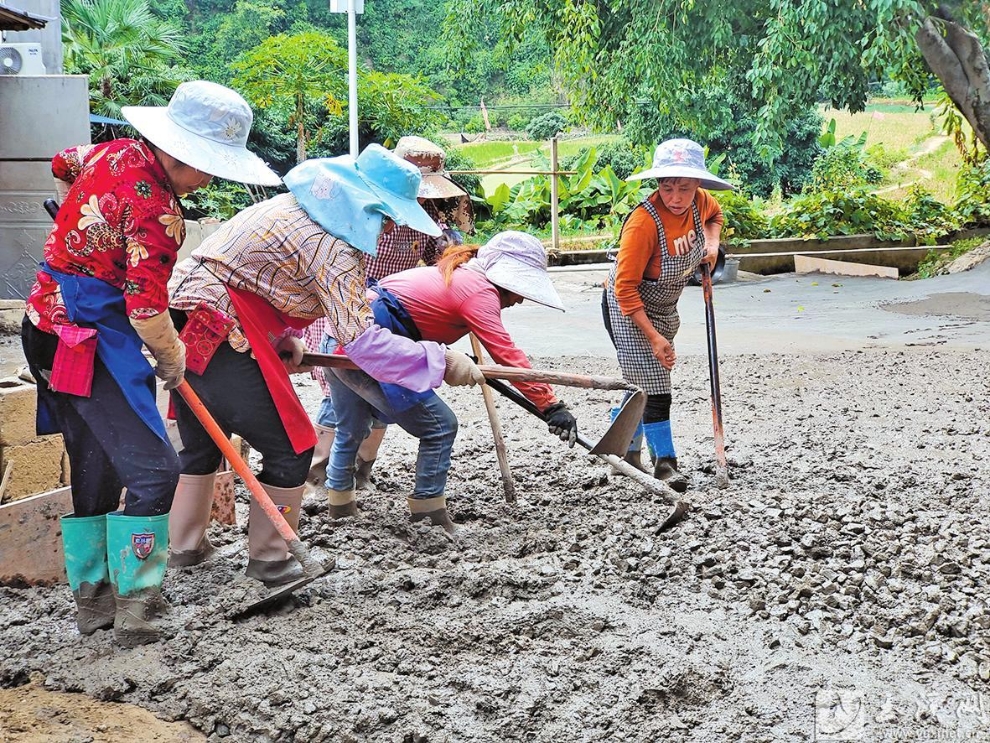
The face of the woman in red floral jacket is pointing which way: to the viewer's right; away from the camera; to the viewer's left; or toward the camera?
to the viewer's right

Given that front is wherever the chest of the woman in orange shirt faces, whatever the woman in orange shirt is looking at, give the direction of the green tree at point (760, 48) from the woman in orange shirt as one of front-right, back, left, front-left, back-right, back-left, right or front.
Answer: back-left

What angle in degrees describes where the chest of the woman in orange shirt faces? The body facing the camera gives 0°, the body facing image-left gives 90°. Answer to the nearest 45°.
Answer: approximately 315°

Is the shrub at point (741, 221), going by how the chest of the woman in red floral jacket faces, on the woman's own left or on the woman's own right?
on the woman's own left

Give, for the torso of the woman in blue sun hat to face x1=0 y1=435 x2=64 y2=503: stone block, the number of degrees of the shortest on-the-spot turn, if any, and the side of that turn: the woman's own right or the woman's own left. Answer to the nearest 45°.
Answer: approximately 135° to the woman's own left

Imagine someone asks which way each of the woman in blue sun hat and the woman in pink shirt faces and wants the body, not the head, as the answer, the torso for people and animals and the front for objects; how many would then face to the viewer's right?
2

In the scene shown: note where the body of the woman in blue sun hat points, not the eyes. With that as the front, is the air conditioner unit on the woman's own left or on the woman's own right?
on the woman's own left

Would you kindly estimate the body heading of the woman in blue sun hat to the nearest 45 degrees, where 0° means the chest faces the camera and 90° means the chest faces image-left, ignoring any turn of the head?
approximately 270°

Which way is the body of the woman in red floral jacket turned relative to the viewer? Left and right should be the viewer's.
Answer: facing to the right of the viewer

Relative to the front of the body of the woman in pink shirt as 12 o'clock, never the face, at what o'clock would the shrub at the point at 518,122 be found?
The shrub is roughly at 9 o'clock from the woman in pink shirt.

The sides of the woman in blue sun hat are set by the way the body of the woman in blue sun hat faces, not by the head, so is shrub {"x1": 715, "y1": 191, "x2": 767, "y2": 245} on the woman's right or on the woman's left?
on the woman's left

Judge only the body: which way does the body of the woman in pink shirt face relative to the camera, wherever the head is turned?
to the viewer's right

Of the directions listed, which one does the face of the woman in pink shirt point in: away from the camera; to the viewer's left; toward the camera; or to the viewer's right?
to the viewer's right
